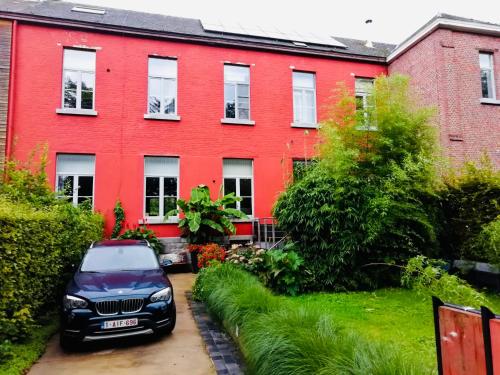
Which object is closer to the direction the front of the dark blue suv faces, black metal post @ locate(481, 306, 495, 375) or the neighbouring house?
the black metal post

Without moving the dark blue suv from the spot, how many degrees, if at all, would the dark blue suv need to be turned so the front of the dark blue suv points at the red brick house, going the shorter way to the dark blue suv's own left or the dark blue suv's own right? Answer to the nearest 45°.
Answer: approximately 180°

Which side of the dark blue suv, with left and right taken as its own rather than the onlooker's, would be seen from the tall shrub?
left

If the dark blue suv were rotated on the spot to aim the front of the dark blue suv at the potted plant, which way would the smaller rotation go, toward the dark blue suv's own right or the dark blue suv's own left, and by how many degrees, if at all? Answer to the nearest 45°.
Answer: approximately 135° to the dark blue suv's own left

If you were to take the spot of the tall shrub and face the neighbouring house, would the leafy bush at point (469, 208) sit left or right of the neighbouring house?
right

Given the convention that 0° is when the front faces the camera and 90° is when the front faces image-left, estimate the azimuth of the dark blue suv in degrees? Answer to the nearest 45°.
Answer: approximately 0°

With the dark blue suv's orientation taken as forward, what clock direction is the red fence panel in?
The red fence panel is roughly at 11 o'clock from the dark blue suv.

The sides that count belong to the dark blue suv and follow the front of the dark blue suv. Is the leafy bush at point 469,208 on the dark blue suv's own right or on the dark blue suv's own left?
on the dark blue suv's own left
